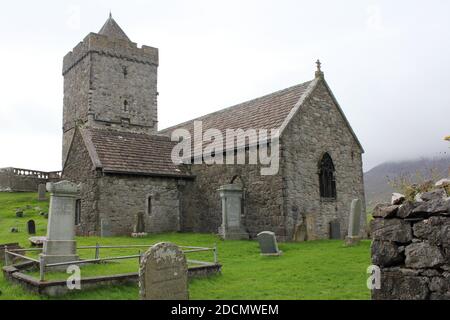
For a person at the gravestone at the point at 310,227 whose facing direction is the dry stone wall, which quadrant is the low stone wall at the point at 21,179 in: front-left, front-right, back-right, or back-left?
back-right

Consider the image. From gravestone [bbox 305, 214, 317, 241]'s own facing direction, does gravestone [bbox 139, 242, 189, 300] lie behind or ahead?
ahead

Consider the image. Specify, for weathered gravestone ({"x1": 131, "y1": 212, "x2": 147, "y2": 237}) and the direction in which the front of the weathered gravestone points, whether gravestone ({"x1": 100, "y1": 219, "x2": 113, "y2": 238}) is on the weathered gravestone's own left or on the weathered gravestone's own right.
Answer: on the weathered gravestone's own right

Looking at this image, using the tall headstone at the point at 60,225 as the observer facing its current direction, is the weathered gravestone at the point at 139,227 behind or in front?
behind

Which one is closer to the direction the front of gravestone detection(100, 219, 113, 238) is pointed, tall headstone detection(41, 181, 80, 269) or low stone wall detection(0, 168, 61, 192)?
the tall headstone

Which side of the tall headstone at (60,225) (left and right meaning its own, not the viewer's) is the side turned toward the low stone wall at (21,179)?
back

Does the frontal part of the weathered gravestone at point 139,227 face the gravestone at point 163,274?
yes

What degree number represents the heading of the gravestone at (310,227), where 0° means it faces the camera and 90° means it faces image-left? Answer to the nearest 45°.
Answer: approximately 0°

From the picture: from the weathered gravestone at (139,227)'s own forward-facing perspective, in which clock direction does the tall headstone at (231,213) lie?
The tall headstone is roughly at 10 o'clock from the weathered gravestone.
